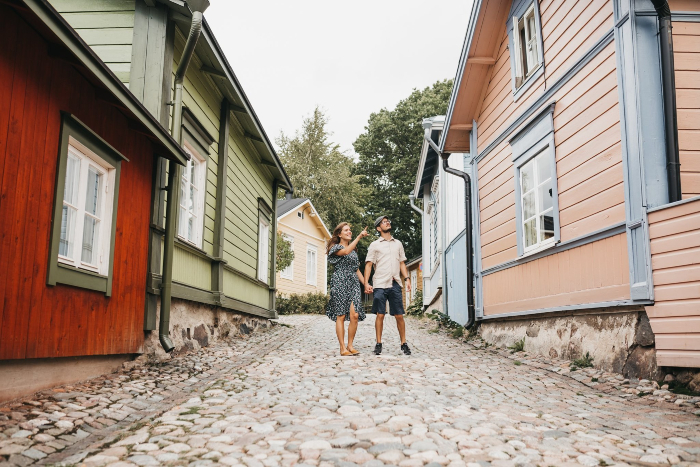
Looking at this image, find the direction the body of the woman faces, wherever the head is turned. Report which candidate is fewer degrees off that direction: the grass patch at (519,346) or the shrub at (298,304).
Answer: the grass patch

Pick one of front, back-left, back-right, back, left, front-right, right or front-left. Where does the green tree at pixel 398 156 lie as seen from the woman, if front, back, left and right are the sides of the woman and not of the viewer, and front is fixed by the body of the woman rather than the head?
back-left

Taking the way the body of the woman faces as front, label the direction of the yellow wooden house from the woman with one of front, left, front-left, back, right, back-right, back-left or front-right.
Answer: back-left

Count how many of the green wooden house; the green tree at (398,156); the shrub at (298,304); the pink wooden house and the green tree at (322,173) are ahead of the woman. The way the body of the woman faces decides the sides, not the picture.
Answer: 1

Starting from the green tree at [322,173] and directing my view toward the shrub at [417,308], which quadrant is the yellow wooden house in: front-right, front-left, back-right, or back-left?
front-right

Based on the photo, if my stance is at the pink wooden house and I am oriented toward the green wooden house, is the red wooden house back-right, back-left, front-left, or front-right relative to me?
front-left

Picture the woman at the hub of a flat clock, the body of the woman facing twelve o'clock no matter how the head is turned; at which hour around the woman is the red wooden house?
The red wooden house is roughly at 3 o'clock from the woman.

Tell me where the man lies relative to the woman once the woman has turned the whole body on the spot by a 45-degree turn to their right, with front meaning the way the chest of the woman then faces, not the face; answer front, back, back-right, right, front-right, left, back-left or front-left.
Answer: left

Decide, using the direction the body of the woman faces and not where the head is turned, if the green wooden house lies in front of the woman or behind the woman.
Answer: behind

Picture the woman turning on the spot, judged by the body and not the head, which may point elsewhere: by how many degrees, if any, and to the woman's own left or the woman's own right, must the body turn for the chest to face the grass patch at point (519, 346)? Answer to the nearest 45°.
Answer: approximately 45° to the woman's own left

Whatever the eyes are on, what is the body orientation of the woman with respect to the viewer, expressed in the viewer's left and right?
facing the viewer and to the right of the viewer

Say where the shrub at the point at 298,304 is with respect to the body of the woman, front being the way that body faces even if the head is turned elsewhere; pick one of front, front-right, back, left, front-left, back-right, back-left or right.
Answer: back-left

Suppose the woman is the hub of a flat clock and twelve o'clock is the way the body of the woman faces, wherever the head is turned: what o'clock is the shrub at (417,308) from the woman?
The shrub is roughly at 8 o'clock from the woman.

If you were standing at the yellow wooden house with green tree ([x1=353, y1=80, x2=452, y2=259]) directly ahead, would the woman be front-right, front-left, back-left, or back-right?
back-right
